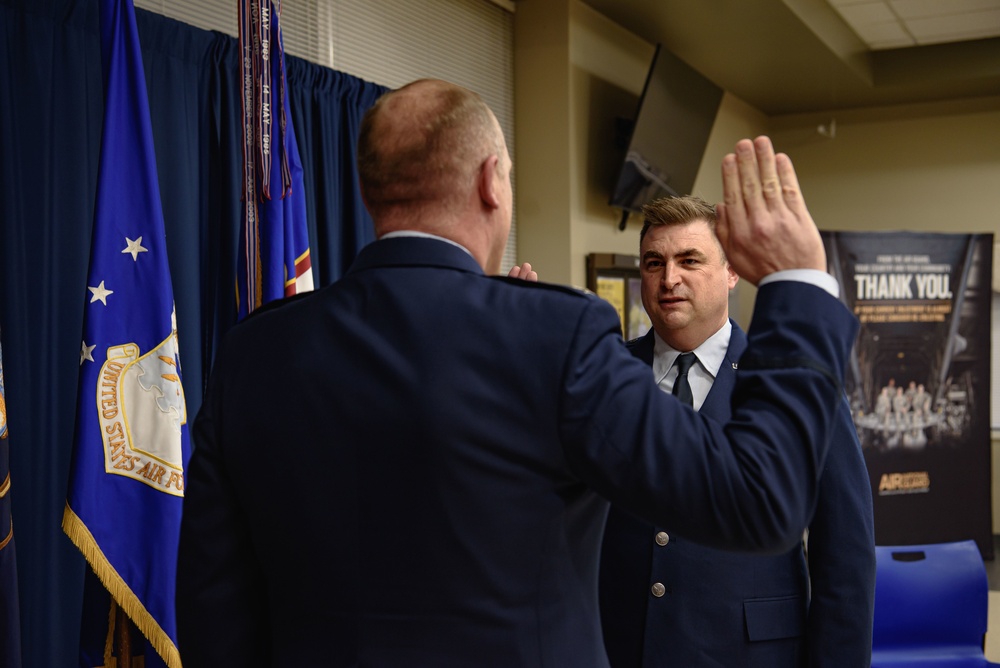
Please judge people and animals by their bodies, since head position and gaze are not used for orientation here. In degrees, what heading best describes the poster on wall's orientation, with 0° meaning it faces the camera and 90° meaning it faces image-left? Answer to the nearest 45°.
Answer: approximately 0°

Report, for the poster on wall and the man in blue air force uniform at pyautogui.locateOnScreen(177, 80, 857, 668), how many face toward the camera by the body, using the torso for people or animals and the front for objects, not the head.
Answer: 1

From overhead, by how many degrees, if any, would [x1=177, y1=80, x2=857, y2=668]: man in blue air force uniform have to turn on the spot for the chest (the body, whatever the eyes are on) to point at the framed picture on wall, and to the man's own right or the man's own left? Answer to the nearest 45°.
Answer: approximately 45° to the man's own left

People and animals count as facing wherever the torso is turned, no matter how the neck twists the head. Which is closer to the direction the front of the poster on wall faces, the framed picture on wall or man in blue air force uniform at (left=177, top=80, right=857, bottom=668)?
the man in blue air force uniform

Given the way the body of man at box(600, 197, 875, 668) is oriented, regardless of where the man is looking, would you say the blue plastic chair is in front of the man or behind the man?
behind

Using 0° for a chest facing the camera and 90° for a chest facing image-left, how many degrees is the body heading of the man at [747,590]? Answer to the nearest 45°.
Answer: approximately 45°

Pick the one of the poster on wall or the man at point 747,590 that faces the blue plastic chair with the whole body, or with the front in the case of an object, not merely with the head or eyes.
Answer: the poster on wall

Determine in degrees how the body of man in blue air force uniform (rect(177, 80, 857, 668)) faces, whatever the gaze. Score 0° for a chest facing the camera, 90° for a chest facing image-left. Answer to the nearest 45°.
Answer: approximately 225°

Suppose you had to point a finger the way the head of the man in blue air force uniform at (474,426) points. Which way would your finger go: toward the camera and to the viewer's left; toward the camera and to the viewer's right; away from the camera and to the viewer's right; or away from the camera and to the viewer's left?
away from the camera and to the viewer's right

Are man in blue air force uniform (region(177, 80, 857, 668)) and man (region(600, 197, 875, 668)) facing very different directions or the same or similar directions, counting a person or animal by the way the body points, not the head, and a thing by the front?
very different directions

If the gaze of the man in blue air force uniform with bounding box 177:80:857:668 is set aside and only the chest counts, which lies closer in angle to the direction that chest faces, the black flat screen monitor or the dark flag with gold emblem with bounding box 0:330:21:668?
the black flat screen monitor

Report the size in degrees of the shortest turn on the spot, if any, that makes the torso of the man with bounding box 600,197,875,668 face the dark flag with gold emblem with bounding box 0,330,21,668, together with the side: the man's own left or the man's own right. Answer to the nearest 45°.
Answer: approximately 45° to the man's own right

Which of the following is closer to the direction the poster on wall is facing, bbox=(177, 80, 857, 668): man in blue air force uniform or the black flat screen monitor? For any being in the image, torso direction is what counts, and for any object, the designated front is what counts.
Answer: the man in blue air force uniform

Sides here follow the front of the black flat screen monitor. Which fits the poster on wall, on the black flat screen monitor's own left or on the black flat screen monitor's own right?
on the black flat screen monitor's own left
